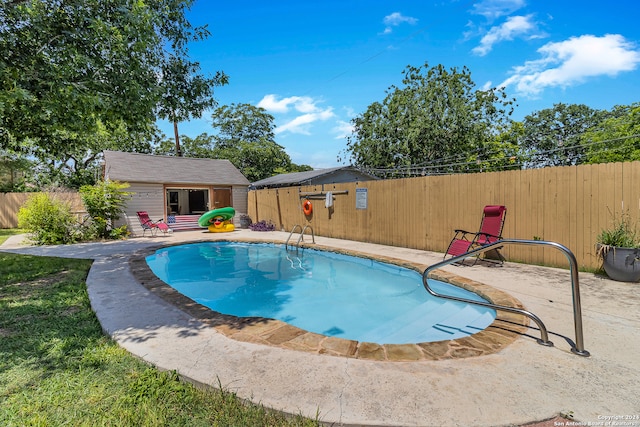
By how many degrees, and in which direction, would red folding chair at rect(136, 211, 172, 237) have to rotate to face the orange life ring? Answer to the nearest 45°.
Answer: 0° — it already faces it

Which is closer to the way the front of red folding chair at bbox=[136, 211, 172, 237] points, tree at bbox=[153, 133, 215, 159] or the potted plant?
the potted plant

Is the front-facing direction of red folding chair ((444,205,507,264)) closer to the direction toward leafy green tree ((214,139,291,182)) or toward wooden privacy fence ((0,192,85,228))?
the wooden privacy fence

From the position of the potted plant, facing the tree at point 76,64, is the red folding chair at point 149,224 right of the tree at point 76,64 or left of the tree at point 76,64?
right

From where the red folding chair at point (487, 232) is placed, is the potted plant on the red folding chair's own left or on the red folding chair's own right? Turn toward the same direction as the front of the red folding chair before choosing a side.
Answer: on the red folding chair's own left

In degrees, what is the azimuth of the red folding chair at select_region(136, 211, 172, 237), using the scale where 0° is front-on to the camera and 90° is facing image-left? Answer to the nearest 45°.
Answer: approximately 315°

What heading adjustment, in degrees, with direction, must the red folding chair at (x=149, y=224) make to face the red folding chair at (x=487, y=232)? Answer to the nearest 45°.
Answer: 0° — it already faces it

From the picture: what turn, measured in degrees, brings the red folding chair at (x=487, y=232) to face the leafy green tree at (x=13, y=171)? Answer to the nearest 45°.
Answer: approximately 45° to its right

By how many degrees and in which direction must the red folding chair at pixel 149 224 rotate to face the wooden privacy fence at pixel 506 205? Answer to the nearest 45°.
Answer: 0° — it already faces it

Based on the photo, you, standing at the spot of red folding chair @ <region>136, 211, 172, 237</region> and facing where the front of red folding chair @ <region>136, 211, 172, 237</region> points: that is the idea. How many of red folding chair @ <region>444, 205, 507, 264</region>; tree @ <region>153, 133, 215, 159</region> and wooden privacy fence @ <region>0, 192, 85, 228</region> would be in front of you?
1
